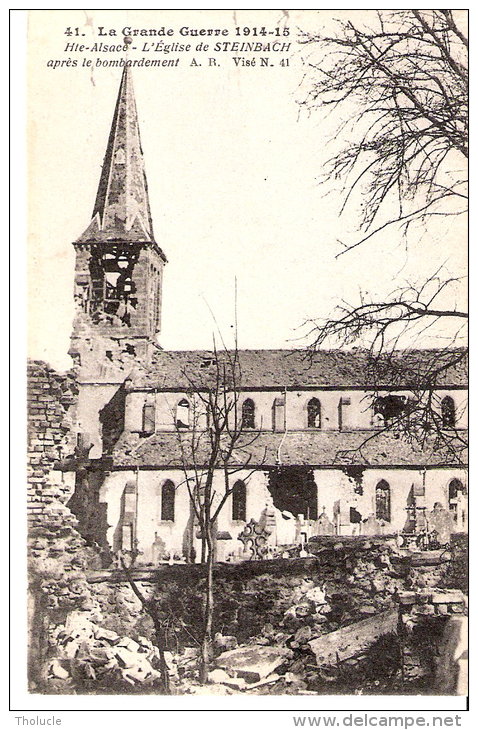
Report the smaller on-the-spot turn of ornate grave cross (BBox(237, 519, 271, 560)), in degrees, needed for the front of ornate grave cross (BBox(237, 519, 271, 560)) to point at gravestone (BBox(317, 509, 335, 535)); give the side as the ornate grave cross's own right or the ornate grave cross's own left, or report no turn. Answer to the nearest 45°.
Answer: approximately 135° to the ornate grave cross's own left

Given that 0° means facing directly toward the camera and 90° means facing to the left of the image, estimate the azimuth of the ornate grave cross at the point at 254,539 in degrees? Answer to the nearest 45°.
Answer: approximately 0°
